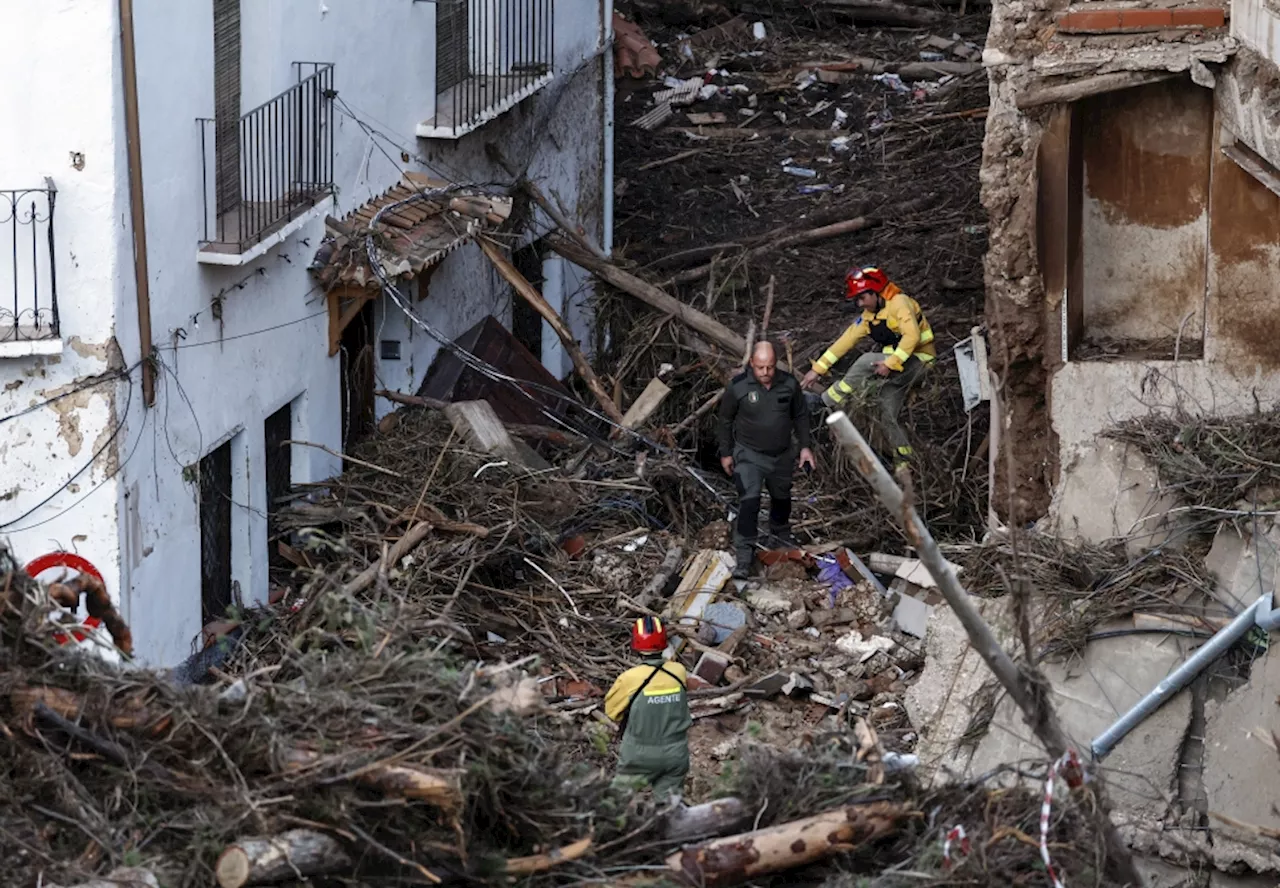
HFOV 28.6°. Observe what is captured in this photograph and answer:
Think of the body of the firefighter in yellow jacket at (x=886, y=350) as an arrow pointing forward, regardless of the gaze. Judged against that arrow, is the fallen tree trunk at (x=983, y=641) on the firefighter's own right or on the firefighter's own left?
on the firefighter's own left

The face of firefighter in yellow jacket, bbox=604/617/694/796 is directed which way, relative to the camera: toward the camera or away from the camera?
away from the camera

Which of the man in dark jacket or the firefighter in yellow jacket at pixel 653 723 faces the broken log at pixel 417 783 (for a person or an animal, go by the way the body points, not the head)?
the man in dark jacket

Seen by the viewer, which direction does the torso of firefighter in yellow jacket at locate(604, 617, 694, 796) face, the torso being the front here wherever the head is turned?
away from the camera

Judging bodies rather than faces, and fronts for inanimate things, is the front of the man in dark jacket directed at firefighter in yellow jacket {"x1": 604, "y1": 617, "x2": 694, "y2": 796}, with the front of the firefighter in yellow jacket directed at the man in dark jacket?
yes

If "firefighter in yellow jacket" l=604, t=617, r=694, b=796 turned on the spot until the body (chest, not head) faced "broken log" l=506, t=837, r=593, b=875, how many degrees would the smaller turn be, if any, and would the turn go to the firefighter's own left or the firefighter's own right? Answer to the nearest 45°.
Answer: approximately 180°

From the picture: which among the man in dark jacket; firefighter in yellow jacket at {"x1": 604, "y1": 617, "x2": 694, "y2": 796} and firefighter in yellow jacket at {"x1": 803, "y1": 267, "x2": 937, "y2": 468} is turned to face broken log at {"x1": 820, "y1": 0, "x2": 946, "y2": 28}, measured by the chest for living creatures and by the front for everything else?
firefighter in yellow jacket at {"x1": 604, "y1": 617, "x2": 694, "y2": 796}

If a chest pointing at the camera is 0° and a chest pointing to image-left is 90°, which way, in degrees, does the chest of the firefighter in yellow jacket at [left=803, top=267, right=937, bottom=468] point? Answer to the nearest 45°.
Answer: approximately 45°

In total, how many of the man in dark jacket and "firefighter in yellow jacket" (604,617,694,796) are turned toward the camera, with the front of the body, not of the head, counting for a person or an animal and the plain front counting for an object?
1
